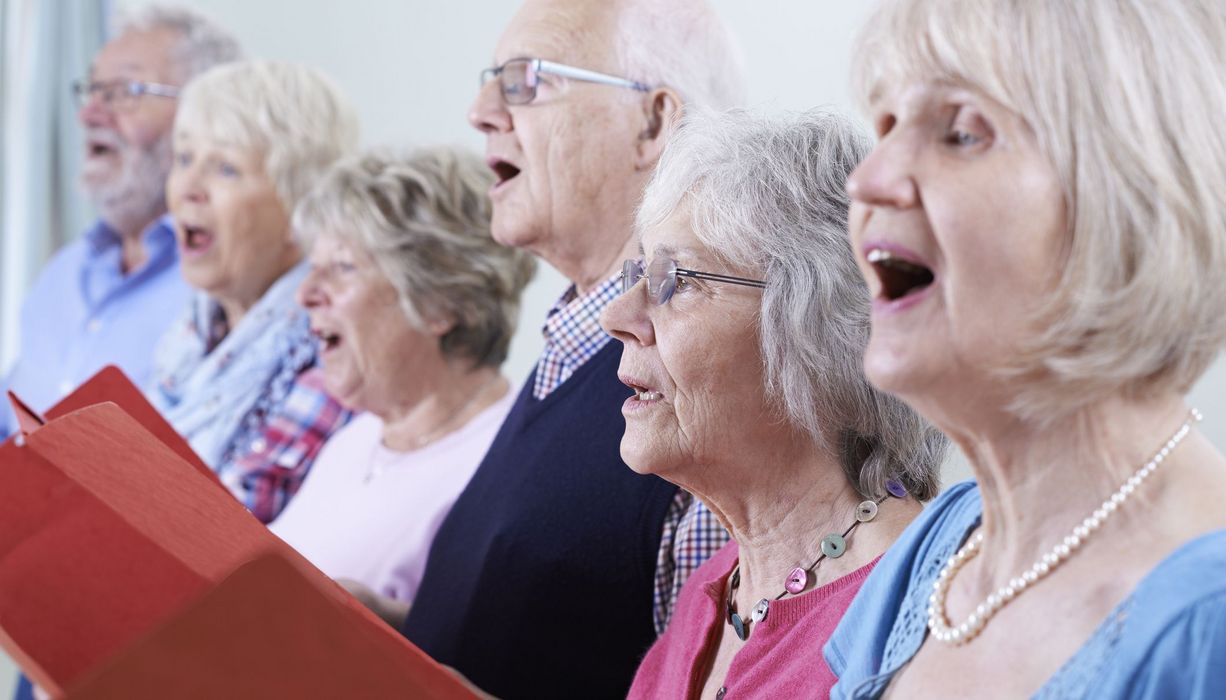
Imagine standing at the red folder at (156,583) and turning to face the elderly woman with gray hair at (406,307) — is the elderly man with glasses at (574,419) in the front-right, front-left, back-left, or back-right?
front-right

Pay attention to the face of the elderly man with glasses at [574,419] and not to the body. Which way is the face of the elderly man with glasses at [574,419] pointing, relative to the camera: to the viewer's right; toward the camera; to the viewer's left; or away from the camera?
to the viewer's left

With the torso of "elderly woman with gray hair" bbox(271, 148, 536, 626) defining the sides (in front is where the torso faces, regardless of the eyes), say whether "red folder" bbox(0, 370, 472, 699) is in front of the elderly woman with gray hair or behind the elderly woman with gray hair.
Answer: in front

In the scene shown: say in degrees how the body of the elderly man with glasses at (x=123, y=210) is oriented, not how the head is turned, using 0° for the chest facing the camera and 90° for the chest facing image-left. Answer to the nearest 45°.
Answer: approximately 45°

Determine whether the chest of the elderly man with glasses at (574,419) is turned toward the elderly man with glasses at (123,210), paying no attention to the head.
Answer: no

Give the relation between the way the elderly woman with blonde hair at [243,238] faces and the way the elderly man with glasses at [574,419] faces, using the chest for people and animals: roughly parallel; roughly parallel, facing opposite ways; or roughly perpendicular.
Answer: roughly parallel

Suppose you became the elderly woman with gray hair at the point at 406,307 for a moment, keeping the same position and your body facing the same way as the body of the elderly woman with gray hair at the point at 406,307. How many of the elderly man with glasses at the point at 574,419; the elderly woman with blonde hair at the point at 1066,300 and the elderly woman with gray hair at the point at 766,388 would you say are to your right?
0

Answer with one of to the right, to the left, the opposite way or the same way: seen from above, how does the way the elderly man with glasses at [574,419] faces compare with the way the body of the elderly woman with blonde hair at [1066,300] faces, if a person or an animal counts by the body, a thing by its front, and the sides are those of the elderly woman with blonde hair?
the same way

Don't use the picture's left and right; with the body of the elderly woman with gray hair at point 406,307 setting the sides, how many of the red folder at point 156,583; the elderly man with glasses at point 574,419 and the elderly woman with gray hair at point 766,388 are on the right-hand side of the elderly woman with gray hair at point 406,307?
0

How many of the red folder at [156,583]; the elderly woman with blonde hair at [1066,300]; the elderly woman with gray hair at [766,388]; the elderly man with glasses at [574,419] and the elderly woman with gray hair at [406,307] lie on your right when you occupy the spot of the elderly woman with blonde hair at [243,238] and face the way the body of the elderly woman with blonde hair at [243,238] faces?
0

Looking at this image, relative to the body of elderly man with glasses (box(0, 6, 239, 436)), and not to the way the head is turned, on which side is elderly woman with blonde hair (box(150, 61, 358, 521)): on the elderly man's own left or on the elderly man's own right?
on the elderly man's own left

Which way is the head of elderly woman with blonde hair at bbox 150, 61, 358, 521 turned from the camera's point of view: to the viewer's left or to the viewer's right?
to the viewer's left

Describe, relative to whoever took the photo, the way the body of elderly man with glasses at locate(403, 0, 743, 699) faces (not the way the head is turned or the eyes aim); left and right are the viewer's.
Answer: facing the viewer and to the left of the viewer

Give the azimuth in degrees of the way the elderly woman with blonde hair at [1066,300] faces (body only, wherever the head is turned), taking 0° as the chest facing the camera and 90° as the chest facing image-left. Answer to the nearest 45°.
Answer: approximately 45°

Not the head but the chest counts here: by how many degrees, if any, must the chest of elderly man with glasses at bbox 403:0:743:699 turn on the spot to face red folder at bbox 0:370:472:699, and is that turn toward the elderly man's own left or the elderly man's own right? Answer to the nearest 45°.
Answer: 0° — they already face it

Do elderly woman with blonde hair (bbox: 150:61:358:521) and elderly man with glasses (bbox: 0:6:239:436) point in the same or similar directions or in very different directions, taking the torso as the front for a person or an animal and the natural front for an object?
same or similar directions
